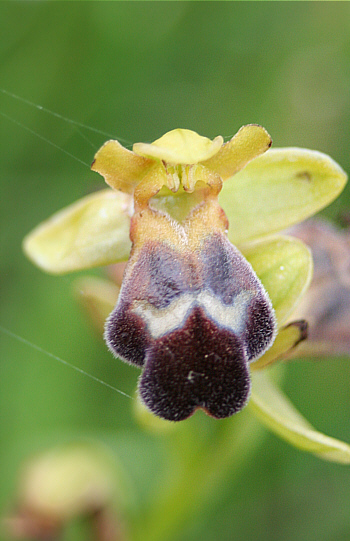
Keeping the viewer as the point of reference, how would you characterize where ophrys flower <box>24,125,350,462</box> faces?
facing the viewer
